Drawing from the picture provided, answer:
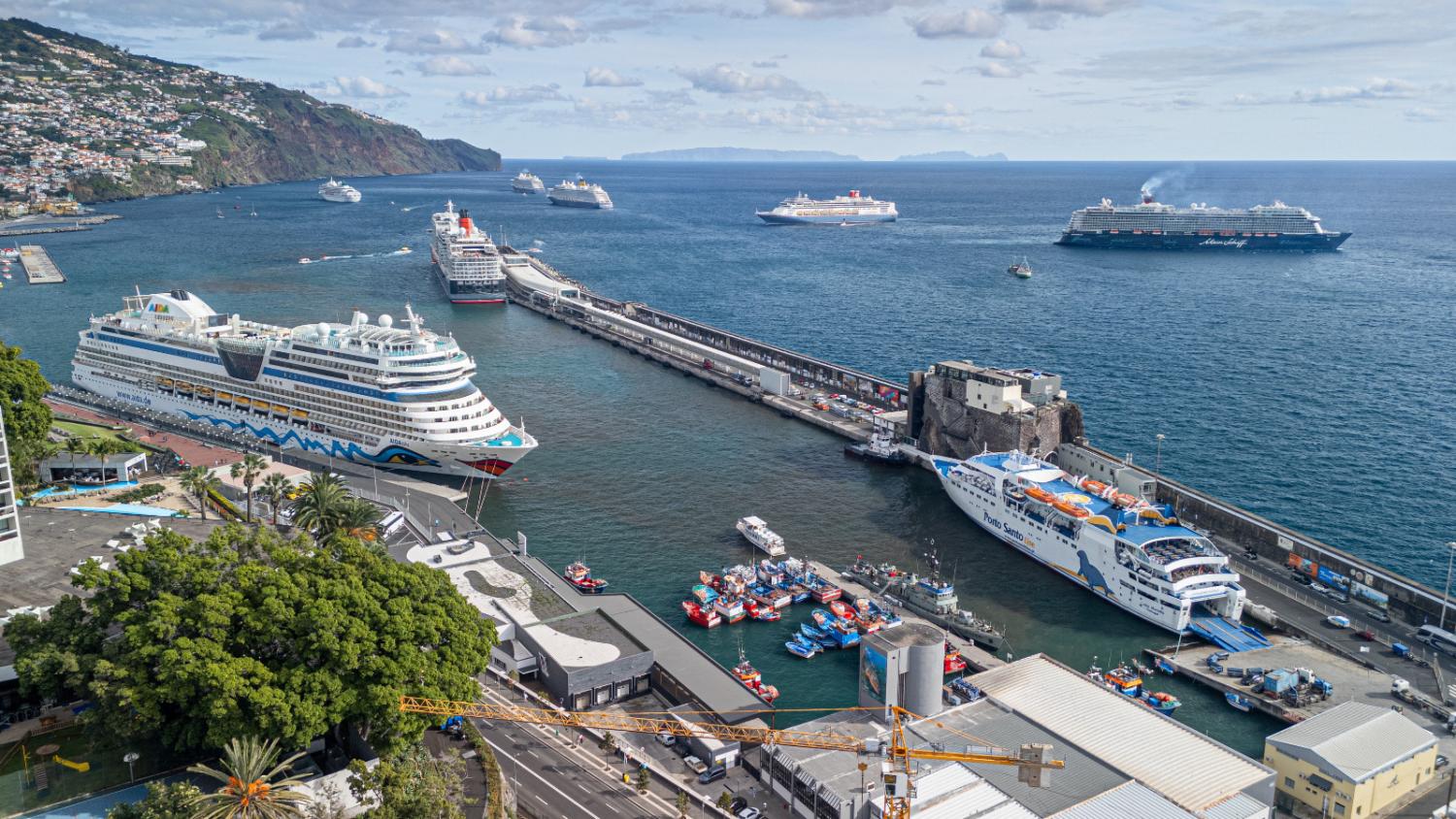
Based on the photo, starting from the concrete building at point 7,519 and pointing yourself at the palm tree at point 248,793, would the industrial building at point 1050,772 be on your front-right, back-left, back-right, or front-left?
front-left

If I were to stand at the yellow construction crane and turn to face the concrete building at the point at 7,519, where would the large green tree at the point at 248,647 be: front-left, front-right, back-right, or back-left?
front-left

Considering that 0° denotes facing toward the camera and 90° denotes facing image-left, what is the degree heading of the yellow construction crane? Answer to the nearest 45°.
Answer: approximately 90°

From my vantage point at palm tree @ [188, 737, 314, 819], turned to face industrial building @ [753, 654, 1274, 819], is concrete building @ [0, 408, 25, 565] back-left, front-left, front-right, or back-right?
back-left

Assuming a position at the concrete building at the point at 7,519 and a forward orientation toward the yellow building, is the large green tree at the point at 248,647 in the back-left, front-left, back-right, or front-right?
front-right

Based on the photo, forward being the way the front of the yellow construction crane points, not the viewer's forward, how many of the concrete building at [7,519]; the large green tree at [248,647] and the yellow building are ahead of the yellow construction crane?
2

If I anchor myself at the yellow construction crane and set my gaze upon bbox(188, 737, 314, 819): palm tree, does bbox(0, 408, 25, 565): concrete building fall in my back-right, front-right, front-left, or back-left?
front-right

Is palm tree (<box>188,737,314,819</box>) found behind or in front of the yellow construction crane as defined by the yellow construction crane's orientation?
in front

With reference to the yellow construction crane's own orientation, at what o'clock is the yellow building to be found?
The yellow building is roughly at 6 o'clock from the yellow construction crane.

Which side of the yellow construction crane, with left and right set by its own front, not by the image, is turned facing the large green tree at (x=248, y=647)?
front

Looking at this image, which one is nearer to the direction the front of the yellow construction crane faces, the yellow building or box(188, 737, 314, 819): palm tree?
the palm tree

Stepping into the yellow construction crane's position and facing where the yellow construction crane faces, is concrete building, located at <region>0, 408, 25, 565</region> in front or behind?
in front

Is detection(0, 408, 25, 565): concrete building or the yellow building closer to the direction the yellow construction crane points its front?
the concrete building

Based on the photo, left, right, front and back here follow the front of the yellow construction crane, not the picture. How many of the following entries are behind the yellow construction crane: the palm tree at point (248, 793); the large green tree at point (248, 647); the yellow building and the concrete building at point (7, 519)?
1

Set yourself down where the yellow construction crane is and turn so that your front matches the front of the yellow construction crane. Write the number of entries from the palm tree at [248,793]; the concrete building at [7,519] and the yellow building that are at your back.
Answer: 1
